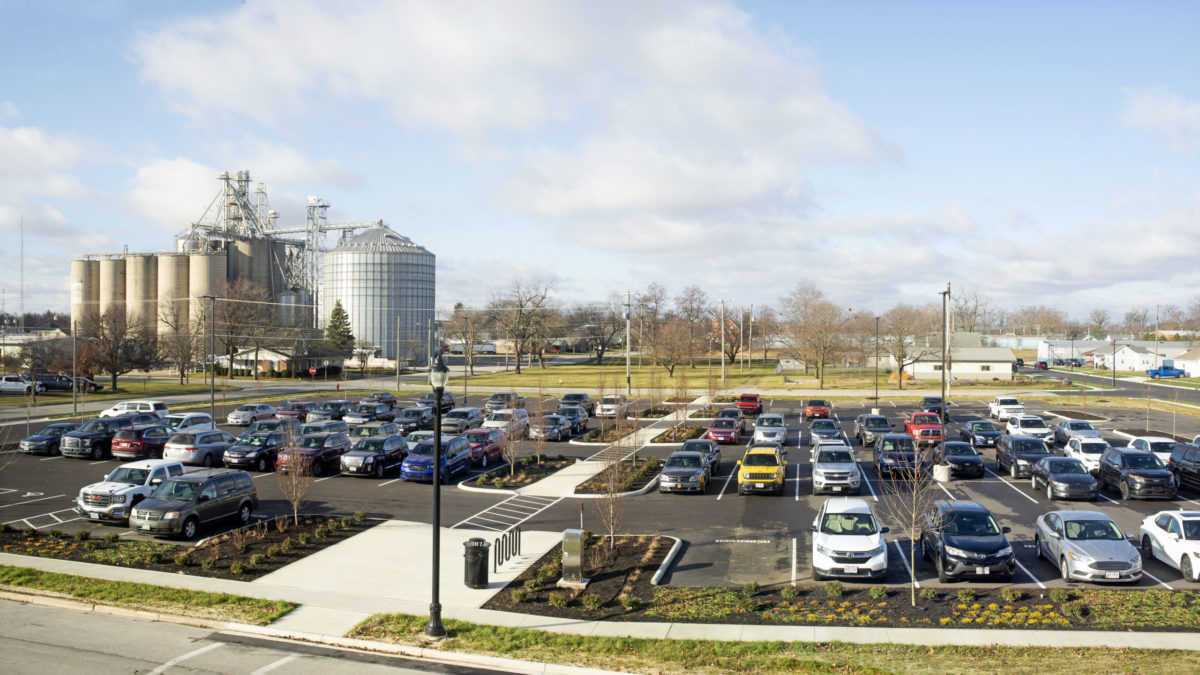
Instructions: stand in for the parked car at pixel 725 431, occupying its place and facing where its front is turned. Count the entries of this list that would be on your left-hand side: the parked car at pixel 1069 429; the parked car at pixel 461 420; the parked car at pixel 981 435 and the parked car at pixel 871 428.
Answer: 3

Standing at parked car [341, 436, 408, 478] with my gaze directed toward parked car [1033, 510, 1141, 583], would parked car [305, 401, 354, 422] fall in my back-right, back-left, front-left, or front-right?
back-left

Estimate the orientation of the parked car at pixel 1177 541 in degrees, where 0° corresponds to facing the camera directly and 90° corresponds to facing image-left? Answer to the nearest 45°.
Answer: approximately 315°

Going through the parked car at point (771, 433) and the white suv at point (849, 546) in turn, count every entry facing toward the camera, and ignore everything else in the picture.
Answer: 2

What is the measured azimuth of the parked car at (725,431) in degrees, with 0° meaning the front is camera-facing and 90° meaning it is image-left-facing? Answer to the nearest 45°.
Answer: approximately 0°

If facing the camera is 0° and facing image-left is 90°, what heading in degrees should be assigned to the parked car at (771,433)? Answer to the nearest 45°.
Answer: approximately 0°
